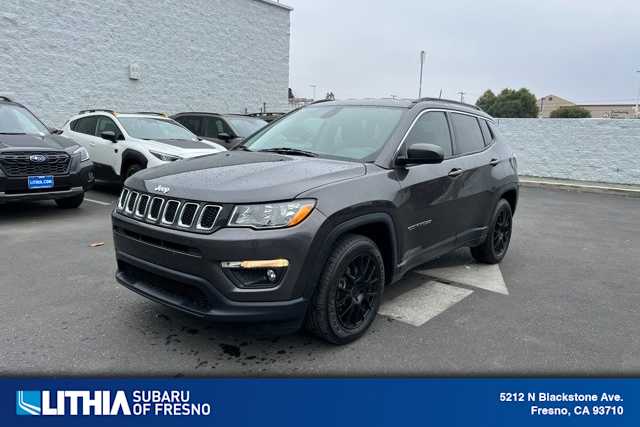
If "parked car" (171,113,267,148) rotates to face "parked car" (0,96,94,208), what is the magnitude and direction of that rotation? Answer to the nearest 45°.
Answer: approximately 90° to its right

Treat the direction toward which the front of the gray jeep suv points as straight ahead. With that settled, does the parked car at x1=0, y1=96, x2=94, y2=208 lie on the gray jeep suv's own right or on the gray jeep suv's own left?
on the gray jeep suv's own right

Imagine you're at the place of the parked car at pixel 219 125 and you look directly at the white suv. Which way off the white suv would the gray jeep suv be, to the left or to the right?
left

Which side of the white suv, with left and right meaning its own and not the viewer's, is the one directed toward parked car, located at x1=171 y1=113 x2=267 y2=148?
left

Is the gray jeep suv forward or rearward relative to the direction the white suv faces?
forward

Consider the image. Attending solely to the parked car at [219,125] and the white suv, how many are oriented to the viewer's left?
0

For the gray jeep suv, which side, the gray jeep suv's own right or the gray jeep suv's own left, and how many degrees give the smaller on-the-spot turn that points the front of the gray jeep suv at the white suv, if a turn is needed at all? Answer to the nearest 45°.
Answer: approximately 90° to the gray jeep suv's own right

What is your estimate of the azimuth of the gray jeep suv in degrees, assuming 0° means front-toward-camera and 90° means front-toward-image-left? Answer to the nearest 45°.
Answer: approximately 45°

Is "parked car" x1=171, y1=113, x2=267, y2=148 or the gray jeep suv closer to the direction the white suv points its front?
the gray jeep suv

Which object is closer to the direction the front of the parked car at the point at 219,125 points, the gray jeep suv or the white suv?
the gray jeep suv

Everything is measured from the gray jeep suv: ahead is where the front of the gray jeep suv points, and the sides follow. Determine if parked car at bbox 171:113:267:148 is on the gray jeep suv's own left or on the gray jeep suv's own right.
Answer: on the gray jeep suv's own right
